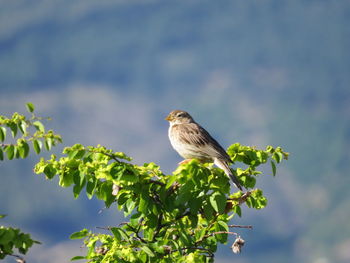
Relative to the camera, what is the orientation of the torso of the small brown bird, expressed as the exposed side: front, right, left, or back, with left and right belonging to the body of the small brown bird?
left
